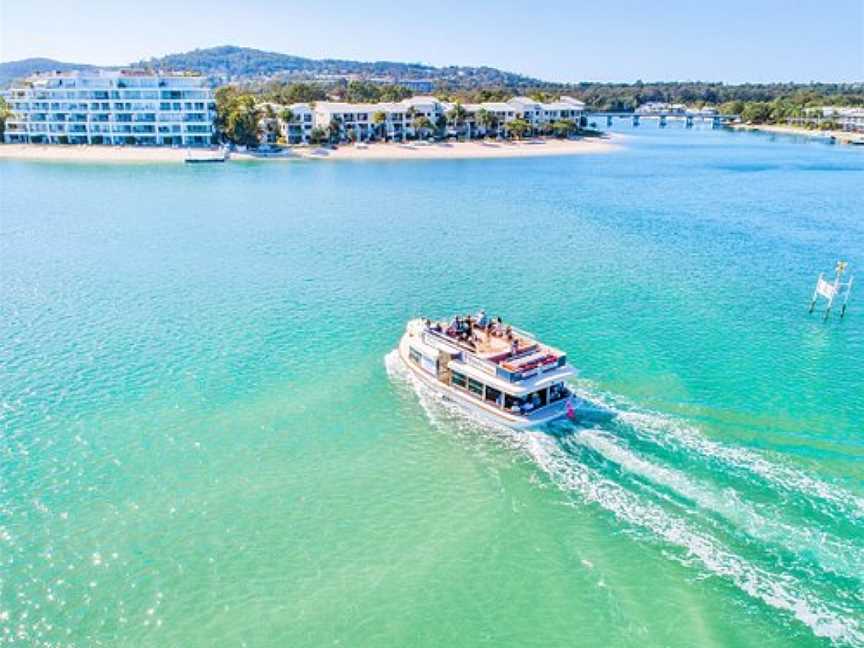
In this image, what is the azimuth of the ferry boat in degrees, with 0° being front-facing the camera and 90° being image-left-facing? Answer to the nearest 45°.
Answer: approximately 135°
